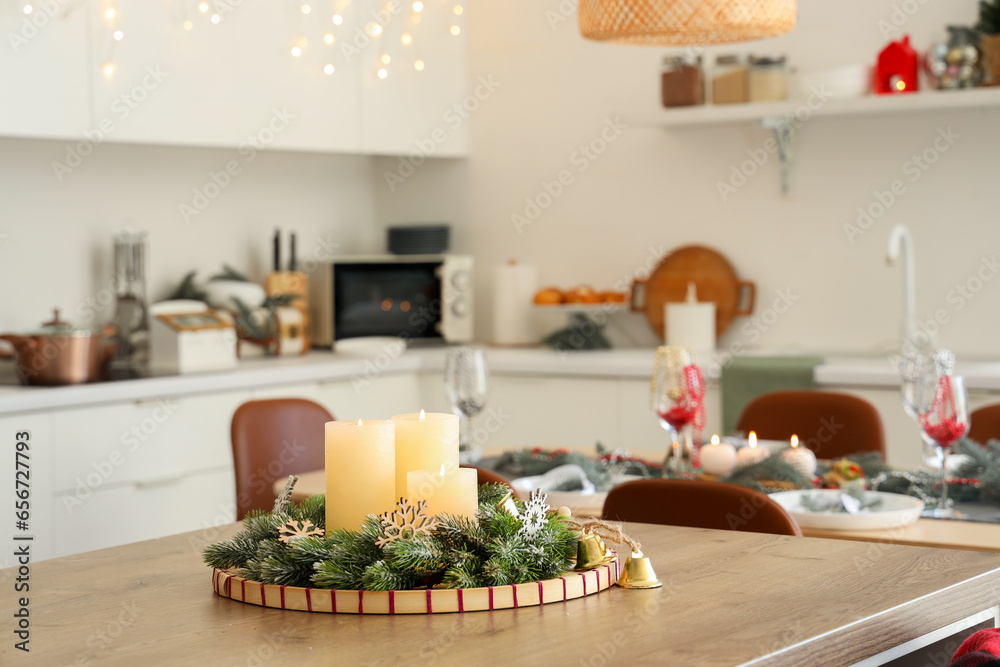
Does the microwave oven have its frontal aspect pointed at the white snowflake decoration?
yes

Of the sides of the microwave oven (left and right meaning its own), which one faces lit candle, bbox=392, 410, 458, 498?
front

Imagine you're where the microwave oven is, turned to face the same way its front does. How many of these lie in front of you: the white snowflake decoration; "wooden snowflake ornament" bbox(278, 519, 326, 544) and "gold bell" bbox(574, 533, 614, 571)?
3

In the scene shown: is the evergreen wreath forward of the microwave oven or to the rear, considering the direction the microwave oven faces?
forward

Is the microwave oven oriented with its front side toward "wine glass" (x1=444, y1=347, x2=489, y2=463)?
yes

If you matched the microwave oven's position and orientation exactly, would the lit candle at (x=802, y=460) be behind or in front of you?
in front

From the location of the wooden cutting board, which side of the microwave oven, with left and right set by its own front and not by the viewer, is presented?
left

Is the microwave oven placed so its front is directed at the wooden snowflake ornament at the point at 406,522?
yes

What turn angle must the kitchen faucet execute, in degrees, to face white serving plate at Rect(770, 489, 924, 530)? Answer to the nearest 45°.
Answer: approximately 45° to its left

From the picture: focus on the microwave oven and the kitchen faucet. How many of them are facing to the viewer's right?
0

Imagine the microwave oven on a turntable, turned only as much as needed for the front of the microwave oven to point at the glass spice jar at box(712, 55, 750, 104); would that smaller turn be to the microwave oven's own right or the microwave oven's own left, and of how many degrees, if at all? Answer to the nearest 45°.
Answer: approximately 45° to the microwave oven's own left

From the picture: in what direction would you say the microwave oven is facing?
toward the camera

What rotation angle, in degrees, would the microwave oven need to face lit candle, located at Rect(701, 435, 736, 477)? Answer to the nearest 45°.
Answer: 0° — it already faces it

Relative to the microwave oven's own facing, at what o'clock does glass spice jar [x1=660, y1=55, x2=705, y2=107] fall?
The glass spice jar is roughly at 10 o'clock from the microwave oven.

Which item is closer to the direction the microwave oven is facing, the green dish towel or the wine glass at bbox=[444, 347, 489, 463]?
the wine glass

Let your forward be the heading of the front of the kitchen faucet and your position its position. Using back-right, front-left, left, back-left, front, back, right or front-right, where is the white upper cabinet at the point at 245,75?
front-right
